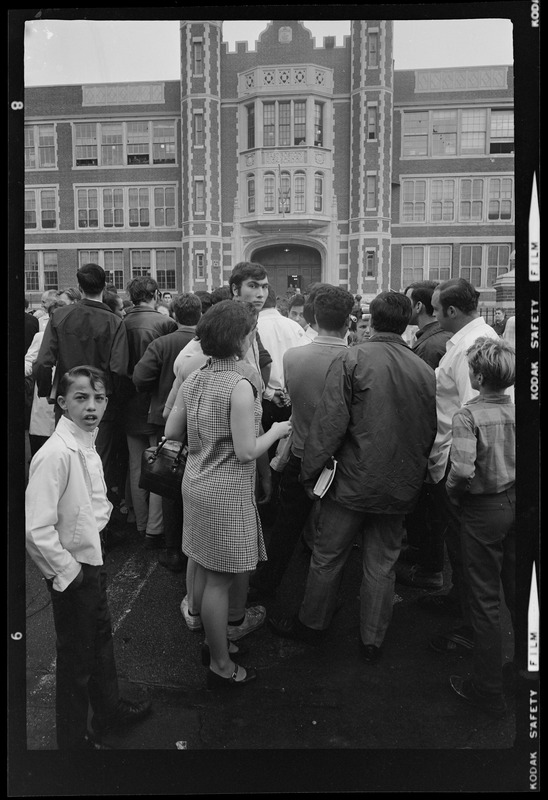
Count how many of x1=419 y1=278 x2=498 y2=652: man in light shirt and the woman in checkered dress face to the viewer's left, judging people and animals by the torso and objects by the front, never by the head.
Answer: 1

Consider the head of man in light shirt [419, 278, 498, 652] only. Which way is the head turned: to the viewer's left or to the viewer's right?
to the viewer's left

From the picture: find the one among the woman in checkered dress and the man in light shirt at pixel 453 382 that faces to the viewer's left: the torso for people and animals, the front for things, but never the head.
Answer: the man in light shirt

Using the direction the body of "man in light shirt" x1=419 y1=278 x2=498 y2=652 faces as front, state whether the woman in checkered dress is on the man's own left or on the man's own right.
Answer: on the man's own left

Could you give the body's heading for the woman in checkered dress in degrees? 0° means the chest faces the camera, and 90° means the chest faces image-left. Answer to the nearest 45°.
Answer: approximately 225°

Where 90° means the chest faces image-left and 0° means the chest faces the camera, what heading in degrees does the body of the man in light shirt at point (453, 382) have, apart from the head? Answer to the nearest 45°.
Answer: approximately 90°
